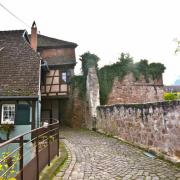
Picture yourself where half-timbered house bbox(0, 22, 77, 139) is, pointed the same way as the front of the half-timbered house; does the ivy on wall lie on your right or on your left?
on your left

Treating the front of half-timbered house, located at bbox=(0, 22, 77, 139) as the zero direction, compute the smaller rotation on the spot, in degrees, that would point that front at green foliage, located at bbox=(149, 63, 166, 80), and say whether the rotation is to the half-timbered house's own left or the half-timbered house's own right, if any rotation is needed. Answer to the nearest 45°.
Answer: approximately 90° to the half-timbered house's own left

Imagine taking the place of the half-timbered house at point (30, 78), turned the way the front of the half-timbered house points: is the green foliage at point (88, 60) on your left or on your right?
on your left

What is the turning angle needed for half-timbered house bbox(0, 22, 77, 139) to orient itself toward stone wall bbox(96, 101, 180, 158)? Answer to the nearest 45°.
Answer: approximately 45° to its left

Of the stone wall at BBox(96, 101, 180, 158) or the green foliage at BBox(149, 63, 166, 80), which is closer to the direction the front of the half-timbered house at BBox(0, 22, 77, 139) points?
the stone wall
